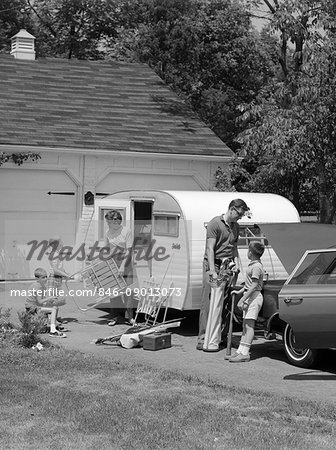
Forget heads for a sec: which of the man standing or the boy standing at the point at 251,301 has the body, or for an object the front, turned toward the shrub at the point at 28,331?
the boy standing

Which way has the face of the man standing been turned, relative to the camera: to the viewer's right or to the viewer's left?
to the viewer's right

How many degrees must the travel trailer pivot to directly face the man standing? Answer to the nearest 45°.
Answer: approximately 45° to its right

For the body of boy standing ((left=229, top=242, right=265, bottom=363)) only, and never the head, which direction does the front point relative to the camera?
to the viewer's left

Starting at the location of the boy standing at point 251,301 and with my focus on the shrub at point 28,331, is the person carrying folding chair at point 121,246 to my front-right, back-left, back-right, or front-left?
front-right

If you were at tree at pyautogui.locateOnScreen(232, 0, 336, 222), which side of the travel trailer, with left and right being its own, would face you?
left

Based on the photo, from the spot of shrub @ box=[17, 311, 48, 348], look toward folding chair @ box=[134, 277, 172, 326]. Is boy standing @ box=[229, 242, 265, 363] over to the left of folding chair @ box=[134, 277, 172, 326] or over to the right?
right
